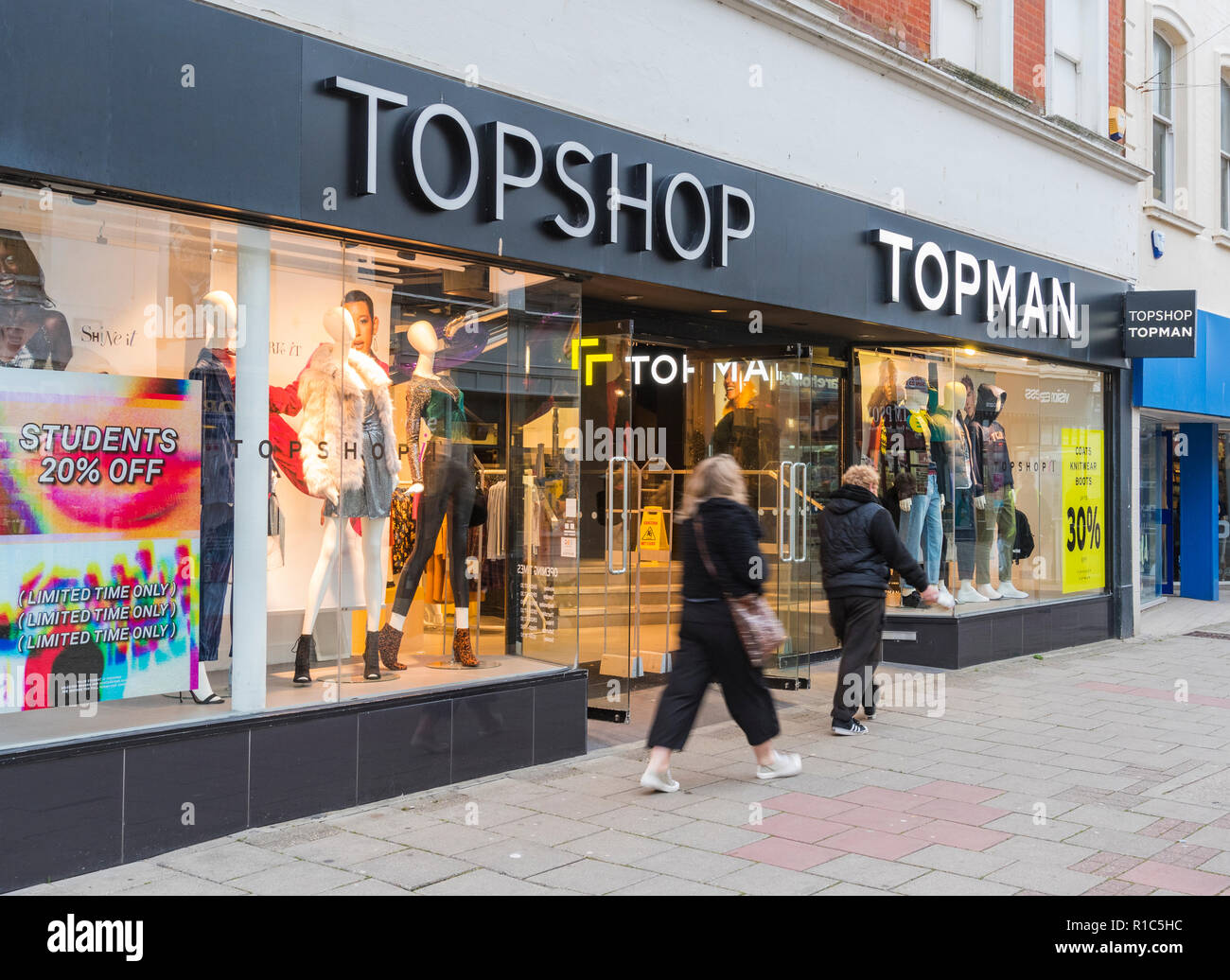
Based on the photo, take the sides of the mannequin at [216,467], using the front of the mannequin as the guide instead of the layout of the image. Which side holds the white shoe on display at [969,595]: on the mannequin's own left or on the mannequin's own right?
on the mannequin's own left

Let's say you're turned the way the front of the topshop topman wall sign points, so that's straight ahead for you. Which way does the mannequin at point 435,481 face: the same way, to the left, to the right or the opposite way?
to the left

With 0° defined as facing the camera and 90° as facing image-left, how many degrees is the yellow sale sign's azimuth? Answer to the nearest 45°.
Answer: approximately 315°

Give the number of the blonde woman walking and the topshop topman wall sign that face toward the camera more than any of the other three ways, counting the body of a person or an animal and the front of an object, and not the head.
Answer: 1

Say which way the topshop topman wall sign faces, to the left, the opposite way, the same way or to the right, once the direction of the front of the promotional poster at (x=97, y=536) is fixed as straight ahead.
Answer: to the right

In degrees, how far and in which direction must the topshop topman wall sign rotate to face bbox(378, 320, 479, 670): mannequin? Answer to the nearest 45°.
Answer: approximately 45° to its right

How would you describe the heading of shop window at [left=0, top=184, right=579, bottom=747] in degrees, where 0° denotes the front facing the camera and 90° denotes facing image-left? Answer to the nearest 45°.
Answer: approximately 315°

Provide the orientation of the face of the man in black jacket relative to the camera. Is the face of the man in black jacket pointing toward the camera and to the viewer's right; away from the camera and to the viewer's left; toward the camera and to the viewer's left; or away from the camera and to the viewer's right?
away from the camera and to the viewer's right

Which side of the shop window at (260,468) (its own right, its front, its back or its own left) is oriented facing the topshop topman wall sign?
left

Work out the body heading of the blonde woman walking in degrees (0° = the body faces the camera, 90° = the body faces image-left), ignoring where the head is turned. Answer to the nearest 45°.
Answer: approximately 225°

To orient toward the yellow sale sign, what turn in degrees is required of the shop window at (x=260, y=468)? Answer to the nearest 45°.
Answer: approximately 90° to its left

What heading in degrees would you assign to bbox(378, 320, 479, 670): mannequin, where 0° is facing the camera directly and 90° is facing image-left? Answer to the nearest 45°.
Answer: approximately 315°

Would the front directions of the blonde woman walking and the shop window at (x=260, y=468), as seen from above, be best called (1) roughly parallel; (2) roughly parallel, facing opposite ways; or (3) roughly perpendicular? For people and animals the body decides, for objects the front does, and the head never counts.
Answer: roughly perpendicular
